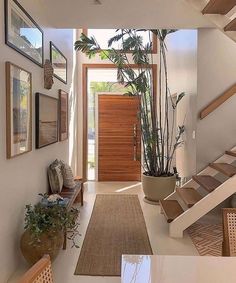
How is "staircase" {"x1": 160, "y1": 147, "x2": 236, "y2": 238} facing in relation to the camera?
to the viewer's left

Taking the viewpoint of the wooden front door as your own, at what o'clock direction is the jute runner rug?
The jute runner rug is roughly at 12 o'clock from the wooden front door.

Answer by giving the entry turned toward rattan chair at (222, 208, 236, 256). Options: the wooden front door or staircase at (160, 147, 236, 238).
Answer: the wooden front door

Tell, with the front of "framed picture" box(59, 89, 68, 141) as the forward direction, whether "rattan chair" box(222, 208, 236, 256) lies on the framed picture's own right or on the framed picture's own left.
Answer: on the framed picture's own right

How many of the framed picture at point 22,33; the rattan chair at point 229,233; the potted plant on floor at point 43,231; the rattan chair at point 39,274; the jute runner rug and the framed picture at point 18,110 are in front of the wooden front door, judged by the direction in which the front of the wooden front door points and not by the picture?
6

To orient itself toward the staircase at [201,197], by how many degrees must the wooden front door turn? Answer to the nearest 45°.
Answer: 0° — it already faces it

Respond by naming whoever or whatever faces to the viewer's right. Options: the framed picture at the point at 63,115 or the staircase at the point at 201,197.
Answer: the framed picture

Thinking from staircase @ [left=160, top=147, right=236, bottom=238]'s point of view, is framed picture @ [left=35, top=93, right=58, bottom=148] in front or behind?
in front

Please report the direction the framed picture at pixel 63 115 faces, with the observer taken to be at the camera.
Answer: facing to the right of the viewer

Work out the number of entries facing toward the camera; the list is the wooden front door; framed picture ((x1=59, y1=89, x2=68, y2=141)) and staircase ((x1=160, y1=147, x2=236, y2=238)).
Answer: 1

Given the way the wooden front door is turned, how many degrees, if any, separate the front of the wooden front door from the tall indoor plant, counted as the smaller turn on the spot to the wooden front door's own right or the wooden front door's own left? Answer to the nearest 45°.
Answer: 0° — it already faces it

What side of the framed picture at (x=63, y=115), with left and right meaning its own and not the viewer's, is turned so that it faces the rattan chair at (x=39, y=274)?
right

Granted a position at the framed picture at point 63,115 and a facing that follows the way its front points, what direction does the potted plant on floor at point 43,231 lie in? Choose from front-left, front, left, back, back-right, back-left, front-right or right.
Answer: right

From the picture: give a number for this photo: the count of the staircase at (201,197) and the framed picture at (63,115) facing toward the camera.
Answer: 0

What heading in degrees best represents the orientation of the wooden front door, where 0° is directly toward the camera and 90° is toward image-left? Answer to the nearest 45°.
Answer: approximately 0°

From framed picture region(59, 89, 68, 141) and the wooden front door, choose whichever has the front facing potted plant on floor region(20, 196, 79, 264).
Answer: the wooden front door

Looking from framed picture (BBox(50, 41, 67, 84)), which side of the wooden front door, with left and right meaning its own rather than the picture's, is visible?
front
